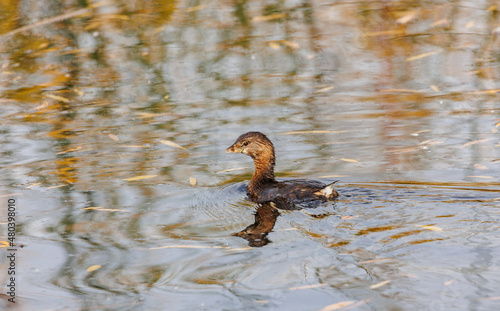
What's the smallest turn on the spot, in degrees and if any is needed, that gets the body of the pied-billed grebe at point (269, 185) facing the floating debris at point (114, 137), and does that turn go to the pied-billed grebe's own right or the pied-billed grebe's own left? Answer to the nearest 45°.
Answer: approximately 45° to the pied-billed grebe's own right

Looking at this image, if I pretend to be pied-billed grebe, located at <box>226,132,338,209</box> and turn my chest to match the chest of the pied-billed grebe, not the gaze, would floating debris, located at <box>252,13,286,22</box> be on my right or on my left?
on my right

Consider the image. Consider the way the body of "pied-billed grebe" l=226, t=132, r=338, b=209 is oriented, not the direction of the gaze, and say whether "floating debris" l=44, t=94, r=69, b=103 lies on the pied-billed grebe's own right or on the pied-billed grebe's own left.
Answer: on the pied-billed grebe's own right

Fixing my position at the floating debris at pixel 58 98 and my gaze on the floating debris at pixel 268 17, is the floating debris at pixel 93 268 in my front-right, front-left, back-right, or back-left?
back-right

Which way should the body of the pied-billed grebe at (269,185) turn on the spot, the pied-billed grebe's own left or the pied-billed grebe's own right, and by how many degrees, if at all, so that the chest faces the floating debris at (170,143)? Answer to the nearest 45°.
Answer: approximately 45° to the pied-billed grebe's own right

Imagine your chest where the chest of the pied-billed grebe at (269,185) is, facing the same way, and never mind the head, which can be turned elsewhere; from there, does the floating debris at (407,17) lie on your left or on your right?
on your right

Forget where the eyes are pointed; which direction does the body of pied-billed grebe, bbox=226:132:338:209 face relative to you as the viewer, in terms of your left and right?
facing to the left of the viewer

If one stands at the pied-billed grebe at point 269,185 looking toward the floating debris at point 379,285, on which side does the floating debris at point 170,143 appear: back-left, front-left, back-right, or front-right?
back-right

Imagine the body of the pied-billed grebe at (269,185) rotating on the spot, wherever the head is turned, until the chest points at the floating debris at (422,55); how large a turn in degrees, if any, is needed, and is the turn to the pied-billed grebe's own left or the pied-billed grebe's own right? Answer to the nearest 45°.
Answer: approximately 135° to the pied-billed grebe's own right

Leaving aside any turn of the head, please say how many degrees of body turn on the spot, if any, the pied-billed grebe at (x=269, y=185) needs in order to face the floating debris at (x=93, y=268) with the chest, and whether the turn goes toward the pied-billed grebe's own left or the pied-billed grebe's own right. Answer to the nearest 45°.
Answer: approximately 45° to the pied-billed grebe's own left
